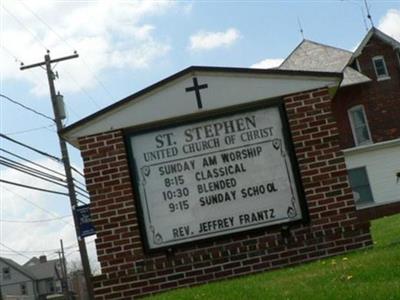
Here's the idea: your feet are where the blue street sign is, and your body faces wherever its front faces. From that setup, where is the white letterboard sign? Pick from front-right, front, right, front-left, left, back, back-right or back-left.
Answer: front

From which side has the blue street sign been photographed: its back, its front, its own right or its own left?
front

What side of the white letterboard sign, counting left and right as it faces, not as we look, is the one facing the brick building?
back

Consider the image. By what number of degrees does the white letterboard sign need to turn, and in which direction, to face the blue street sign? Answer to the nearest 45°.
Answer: approximately 180°

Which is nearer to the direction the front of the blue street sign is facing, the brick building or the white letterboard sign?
the white letterboard sign

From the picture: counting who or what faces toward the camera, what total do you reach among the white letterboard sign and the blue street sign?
2

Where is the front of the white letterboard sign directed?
toward the camera

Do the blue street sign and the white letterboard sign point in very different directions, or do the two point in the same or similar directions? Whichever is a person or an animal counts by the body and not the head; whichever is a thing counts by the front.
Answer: same or similar directions

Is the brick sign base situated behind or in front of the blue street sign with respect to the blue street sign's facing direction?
in front

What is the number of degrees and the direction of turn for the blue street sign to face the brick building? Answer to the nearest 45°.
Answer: approximately 135° to its left

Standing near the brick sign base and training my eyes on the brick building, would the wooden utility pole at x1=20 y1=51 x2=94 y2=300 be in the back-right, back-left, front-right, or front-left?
front-left

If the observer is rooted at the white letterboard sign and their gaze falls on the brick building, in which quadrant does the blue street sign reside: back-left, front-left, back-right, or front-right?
front-left
